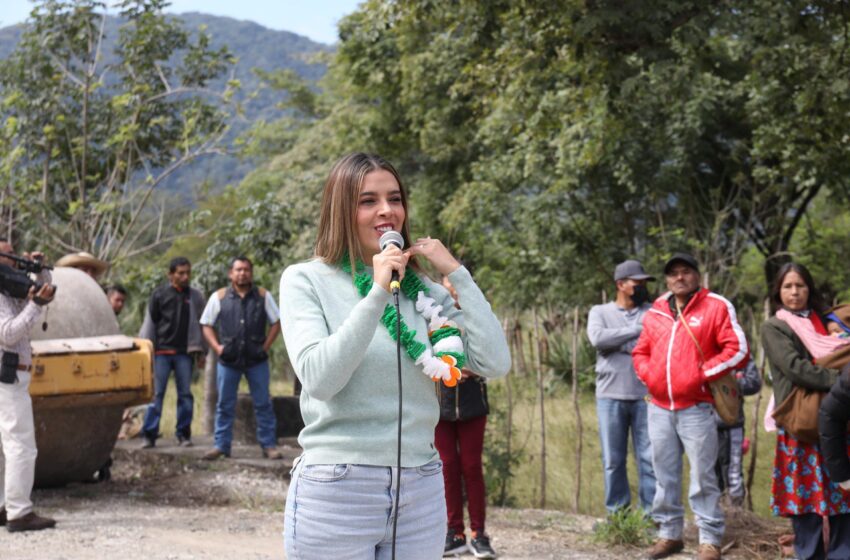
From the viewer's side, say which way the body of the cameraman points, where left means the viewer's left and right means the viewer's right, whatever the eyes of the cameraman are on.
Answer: facing to the right of the viewer

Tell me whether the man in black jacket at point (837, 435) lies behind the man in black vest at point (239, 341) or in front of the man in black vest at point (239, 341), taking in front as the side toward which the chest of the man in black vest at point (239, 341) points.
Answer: in front

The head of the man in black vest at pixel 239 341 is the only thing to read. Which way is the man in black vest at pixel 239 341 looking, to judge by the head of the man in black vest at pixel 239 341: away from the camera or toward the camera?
toward the camera

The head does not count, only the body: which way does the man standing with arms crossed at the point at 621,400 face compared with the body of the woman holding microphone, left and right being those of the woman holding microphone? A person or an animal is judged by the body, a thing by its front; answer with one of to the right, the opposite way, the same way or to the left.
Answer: the same way

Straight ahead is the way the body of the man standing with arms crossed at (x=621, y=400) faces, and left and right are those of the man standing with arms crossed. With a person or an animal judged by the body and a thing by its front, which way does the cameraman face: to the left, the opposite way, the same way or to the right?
to the left

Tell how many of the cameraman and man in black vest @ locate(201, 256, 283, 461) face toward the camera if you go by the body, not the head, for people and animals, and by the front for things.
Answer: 1

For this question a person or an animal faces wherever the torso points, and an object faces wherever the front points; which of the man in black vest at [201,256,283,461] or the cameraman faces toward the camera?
the man in black vest

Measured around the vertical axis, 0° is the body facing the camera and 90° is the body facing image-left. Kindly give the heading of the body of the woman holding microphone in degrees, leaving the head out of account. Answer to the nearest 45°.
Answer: approximately 315°

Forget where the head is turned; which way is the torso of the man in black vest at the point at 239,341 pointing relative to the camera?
toward the camera

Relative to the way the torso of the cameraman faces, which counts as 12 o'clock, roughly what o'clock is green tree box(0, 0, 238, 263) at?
The green tree is roughly at 9 o'clock from the cameraman.
